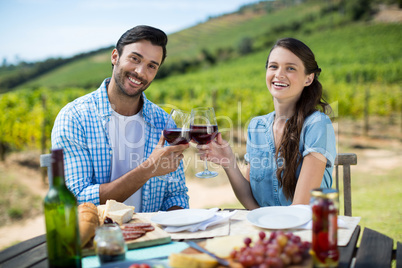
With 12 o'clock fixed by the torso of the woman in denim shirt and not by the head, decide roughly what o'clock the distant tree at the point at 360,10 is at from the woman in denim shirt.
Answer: The distant tree is roughly at 5 o'clock from the woman in denim shirt.

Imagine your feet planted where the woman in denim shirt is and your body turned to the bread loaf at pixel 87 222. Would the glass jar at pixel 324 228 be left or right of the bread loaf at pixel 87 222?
left

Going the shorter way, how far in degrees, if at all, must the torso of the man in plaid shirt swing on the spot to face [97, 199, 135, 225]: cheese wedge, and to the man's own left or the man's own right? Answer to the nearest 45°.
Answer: approximately 45° to the man's own right

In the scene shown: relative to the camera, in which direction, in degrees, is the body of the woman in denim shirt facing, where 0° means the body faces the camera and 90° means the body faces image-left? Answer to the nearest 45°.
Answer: approximately 45°

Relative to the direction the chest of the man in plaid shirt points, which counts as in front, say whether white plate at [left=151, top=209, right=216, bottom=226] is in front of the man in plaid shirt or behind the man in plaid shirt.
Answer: in front

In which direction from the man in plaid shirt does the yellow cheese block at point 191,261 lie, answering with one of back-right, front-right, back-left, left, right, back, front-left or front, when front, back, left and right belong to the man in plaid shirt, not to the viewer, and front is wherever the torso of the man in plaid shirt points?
front-right

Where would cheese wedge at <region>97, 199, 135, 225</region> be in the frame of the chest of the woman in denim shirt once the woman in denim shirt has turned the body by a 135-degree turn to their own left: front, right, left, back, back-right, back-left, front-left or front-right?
back-right

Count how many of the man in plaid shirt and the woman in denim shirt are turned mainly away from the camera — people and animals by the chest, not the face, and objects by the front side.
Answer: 0

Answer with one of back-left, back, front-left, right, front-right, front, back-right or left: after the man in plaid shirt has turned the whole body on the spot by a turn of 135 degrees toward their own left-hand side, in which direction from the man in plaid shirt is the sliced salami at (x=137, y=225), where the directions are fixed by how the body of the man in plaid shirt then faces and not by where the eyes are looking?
back

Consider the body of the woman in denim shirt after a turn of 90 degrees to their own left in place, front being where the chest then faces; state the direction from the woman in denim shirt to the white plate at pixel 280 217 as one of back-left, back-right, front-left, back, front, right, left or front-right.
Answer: front-right

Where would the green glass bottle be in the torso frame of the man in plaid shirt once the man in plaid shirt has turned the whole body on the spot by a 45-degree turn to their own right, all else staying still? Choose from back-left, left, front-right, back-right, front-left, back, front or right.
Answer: front

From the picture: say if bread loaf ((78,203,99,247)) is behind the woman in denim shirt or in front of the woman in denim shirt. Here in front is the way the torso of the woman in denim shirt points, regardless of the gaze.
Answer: in front

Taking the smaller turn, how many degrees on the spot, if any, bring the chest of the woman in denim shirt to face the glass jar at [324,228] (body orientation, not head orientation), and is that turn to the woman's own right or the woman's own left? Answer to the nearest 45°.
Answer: approximately 45° to the woman's own left

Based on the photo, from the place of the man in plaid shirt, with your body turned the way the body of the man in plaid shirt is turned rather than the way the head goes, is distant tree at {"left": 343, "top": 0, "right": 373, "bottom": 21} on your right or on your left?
on your left

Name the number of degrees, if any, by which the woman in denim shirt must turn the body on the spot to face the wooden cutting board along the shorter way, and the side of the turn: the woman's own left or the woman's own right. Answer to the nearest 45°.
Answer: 0° — they already face it

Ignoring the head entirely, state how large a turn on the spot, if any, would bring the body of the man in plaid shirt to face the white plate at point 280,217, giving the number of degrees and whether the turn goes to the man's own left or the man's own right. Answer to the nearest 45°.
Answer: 0° — they already face it

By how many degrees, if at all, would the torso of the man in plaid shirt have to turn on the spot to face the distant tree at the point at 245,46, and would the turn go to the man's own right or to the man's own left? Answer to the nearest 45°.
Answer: approximately 135° to the man's own left

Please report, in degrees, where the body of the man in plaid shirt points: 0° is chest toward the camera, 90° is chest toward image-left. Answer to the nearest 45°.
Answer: approximately 315°

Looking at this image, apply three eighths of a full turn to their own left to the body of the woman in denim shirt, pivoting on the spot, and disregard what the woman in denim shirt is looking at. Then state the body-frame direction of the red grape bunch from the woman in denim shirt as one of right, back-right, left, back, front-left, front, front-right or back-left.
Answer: right
